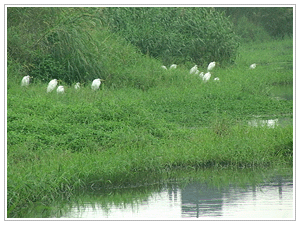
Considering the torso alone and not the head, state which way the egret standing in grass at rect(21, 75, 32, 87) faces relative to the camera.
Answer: to the viewer's right

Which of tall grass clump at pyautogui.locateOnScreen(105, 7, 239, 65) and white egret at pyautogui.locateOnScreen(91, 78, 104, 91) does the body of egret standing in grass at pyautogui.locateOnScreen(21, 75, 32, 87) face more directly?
the white egret

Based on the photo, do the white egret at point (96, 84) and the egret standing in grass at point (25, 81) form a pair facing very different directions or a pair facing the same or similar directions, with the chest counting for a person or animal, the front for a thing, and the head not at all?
same or similar directions

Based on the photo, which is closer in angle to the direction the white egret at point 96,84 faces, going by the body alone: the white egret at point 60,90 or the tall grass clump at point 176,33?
the tall grass clump

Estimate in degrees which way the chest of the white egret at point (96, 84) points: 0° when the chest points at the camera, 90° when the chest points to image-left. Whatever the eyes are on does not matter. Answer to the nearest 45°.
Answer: approximately 270°
